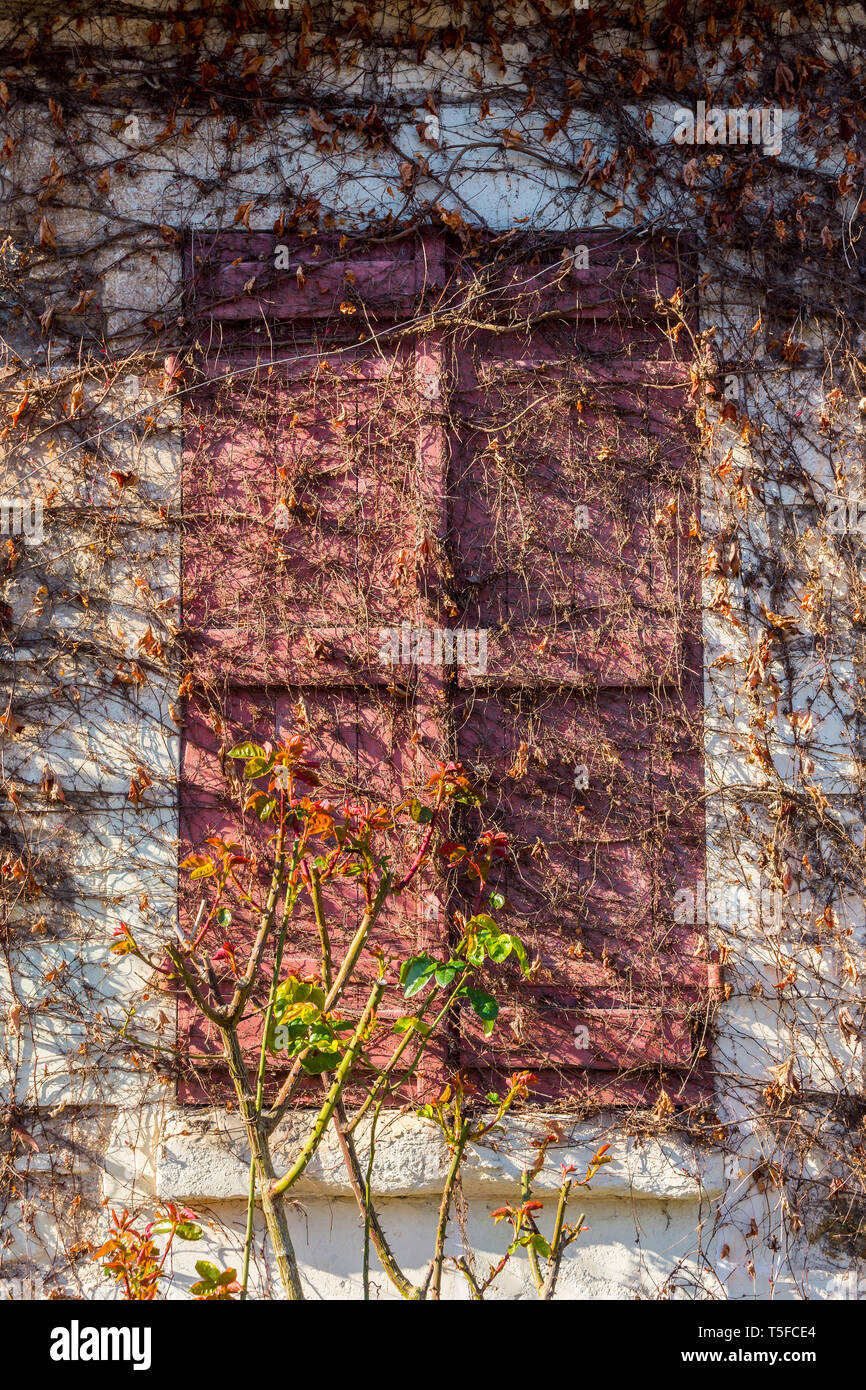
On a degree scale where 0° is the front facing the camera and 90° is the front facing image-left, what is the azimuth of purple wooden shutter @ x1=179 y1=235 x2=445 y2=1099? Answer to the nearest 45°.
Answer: approximately 0°
